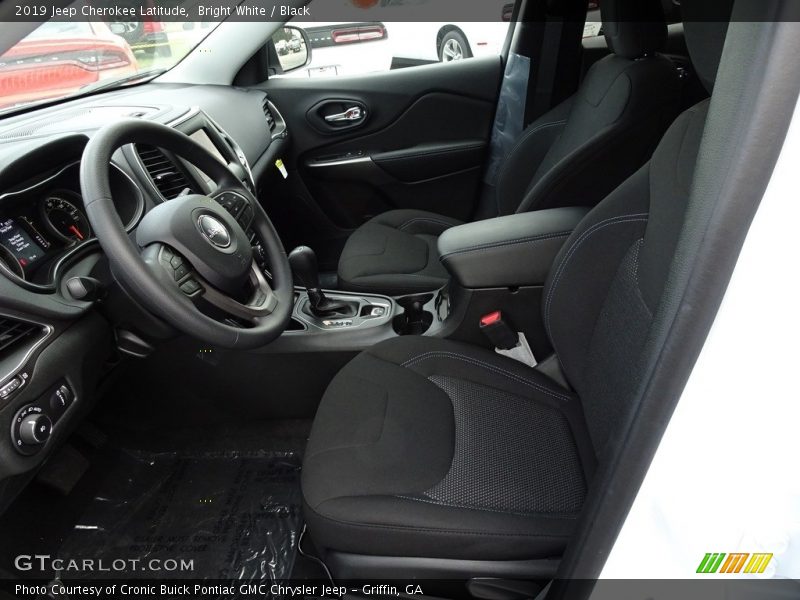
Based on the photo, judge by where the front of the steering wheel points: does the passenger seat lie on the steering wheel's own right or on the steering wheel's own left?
on the steering wheel's own left

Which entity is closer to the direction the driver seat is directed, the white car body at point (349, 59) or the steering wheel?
the steering wheel

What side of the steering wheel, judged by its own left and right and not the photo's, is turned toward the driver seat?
front

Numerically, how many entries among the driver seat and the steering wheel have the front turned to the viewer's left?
1

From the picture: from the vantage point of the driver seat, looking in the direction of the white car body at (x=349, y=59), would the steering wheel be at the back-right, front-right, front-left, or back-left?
front-left

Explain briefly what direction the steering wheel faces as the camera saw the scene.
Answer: facing the viewer and to the right of the viewer

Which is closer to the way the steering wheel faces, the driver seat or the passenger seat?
the driver seat

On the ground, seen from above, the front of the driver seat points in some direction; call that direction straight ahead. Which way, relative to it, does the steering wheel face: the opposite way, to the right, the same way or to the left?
the opposite way

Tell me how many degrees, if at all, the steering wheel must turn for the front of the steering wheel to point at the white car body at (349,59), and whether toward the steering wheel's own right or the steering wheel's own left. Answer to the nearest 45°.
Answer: approximately 90° to the steering wheel's own left

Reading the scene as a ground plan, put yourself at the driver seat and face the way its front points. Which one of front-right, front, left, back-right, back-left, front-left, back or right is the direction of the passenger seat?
right

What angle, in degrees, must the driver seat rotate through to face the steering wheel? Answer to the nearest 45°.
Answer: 0° — it already faces it

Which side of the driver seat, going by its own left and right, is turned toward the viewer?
left

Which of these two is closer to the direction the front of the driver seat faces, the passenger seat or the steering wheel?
the steering wheel

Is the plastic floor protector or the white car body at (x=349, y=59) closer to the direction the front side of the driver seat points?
the plastic floor protector
